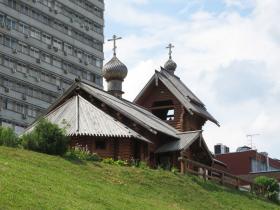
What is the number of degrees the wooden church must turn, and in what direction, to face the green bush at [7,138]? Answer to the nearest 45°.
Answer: approximately 180°

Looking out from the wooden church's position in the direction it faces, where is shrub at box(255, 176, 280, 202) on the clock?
The shrub is roughly at 1 o'clock from the wooden church.

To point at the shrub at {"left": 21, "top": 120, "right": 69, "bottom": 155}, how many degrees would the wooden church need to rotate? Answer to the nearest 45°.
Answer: approximately 180°

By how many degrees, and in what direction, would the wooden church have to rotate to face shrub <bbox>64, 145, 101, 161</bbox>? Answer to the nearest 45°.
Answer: approximately 135° to its right
